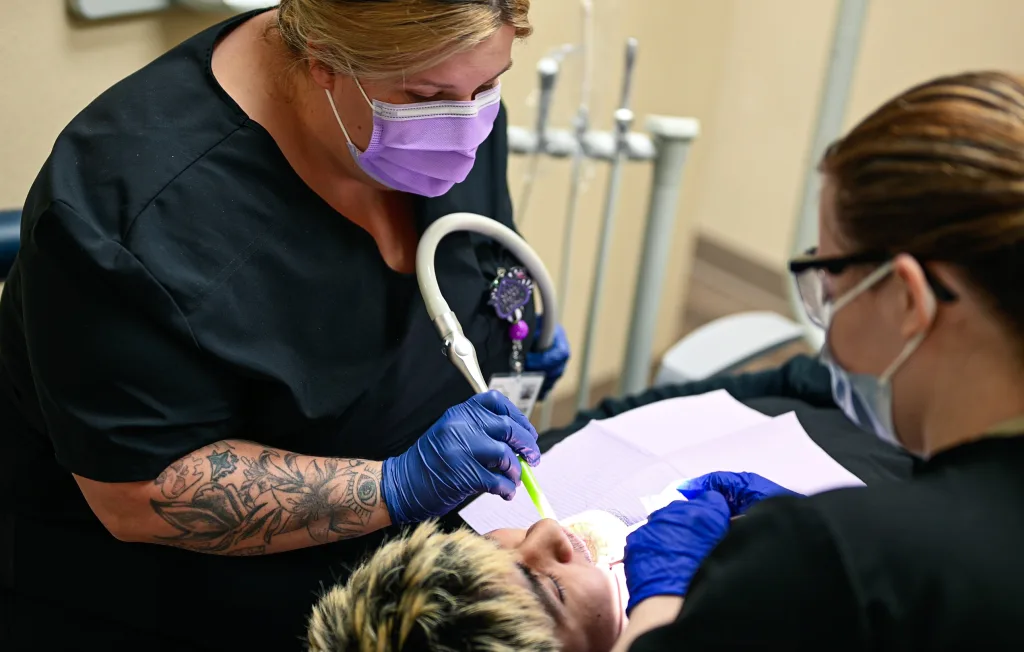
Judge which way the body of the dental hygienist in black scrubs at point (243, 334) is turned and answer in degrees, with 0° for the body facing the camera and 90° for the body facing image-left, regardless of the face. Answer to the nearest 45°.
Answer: approximately 315°

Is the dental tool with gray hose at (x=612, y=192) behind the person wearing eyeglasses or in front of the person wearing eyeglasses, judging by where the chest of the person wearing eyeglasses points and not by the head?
in front

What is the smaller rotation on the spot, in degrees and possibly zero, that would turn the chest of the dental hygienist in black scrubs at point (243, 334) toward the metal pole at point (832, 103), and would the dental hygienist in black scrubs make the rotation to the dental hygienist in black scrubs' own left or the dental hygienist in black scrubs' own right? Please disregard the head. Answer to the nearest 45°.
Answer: approximately 90° to the dental hygienist in black scrubs' own left

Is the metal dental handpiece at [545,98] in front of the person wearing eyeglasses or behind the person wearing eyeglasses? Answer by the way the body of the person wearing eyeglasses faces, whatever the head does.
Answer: in front

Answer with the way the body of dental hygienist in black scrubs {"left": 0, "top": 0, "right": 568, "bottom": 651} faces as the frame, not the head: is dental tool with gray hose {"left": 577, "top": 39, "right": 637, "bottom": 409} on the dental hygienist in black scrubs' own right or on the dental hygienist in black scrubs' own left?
on the dental hygienist in black scrubs' own left

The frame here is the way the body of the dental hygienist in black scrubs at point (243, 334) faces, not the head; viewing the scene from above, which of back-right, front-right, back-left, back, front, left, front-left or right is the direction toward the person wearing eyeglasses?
front

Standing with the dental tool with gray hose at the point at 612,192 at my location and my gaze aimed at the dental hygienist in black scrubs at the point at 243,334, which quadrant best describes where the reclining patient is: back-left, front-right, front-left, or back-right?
front-left

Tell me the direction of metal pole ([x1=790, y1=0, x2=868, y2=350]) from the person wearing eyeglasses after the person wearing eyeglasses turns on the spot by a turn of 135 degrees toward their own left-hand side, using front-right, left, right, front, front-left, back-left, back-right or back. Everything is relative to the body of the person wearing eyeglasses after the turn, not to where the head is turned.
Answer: back

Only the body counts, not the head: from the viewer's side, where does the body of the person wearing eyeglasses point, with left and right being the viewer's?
facing away from the viewer and to the left of the viewer

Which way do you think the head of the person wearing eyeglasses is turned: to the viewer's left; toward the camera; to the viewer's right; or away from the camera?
to the viewer's left
